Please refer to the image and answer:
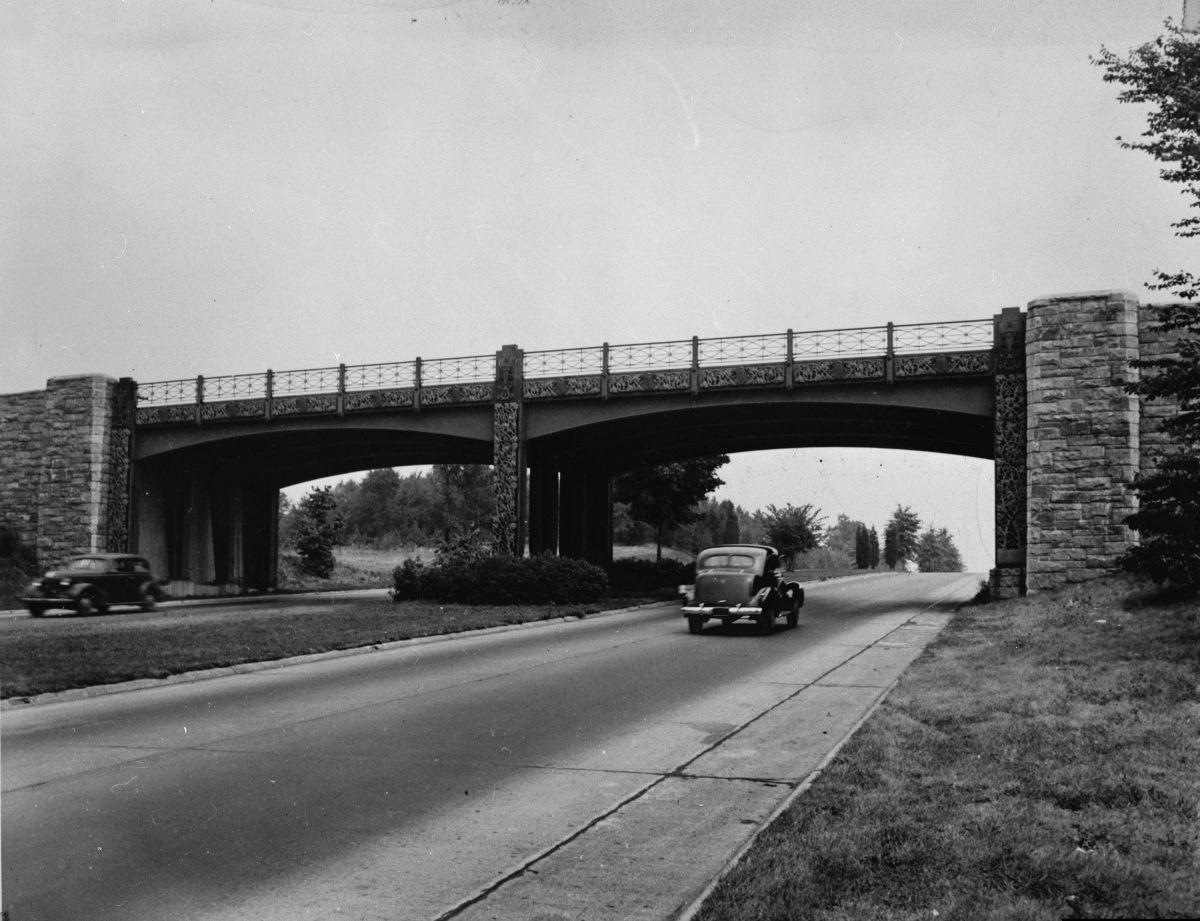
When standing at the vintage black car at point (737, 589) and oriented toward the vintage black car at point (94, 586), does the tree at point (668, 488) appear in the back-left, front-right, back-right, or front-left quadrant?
front-right

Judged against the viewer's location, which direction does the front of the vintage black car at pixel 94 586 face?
facing the viewer and to the left of the viewer

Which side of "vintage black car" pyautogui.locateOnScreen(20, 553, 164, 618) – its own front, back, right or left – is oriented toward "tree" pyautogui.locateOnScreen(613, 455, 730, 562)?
back

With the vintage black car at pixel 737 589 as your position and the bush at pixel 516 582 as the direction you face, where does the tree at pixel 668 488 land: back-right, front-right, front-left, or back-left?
front-right

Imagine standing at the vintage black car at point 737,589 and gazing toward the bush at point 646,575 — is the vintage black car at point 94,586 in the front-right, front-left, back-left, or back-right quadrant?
front-left
